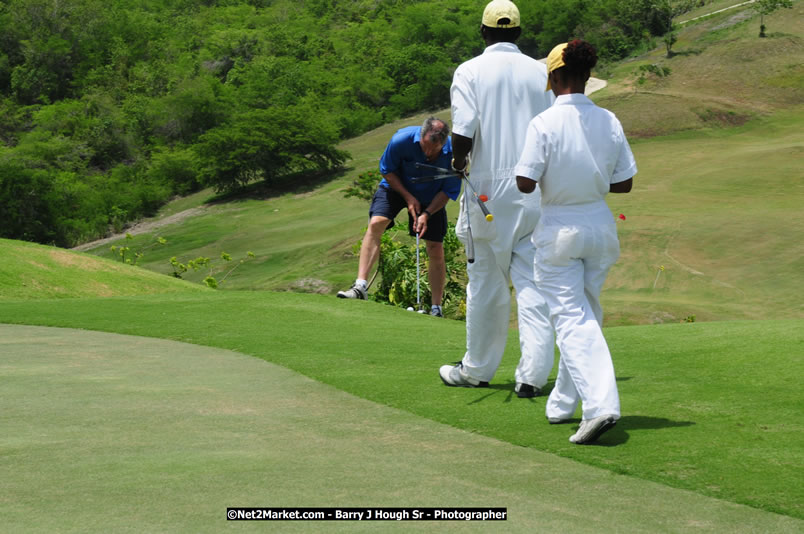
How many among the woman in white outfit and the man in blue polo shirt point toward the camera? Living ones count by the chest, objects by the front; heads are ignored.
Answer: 1

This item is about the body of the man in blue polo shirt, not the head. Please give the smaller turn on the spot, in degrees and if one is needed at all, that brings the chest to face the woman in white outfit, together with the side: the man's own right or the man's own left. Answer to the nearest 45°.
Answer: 0° — they already face them

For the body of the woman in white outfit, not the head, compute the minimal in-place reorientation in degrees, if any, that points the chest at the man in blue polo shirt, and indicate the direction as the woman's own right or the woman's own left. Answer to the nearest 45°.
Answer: approximately 45° to the woman's own right

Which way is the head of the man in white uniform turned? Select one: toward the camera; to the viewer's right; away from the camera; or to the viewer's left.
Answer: away from the camera

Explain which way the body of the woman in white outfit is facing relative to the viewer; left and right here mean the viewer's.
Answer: facing away from the viewer and to the left of the viewer

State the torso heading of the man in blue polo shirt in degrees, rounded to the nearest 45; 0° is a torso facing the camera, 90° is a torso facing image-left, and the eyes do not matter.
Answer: approximately 0°

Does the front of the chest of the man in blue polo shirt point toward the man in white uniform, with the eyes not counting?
yes
